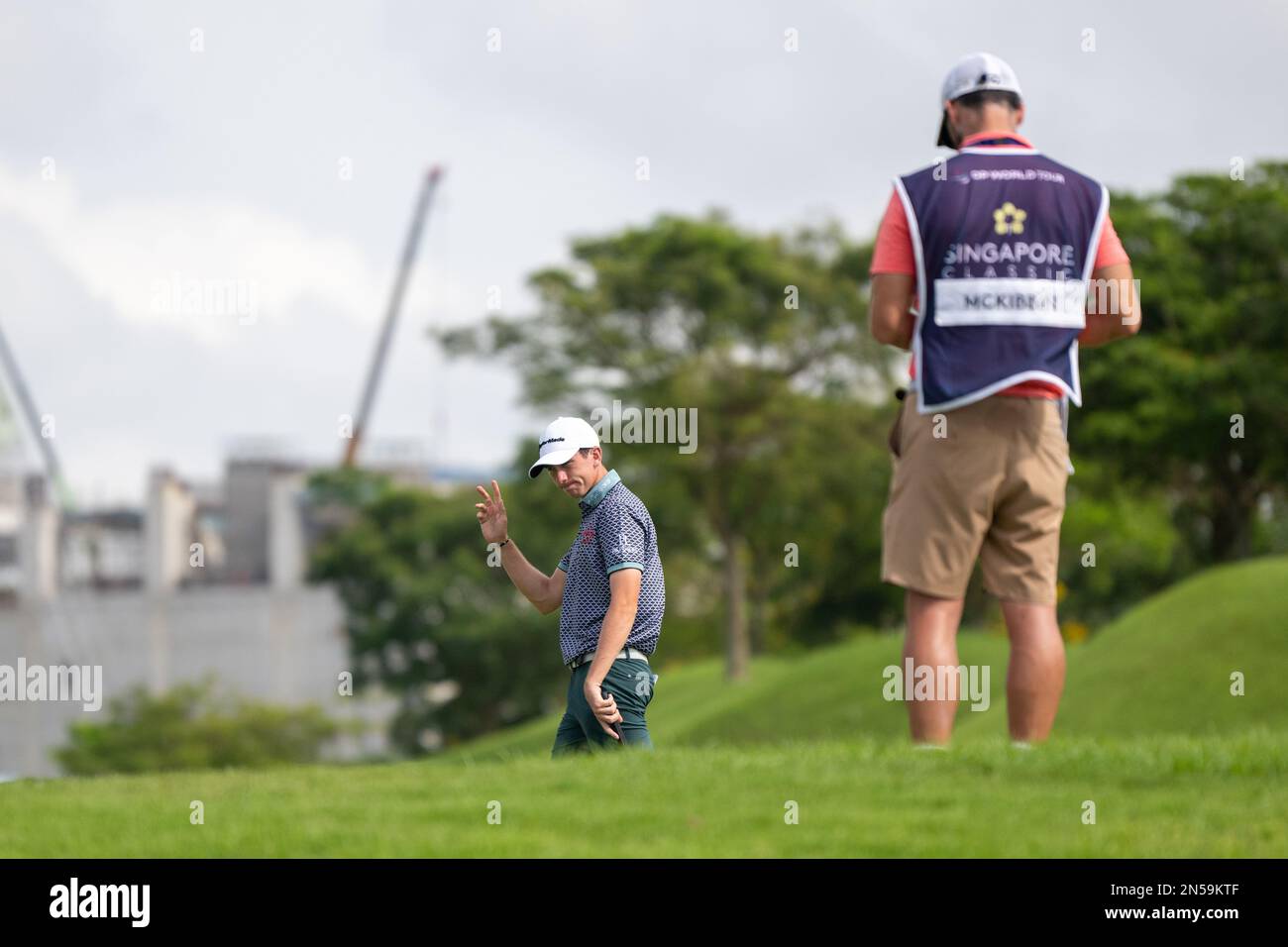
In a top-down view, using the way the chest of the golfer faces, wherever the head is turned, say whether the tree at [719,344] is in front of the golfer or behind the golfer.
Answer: behind

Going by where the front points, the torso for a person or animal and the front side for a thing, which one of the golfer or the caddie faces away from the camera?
the caddie

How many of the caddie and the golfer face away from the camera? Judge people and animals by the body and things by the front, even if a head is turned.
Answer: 1

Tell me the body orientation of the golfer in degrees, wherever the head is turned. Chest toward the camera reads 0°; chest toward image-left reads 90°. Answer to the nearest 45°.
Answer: approximately 45°

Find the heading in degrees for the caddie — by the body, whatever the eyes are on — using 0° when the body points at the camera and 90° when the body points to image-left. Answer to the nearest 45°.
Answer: approximately 180°
